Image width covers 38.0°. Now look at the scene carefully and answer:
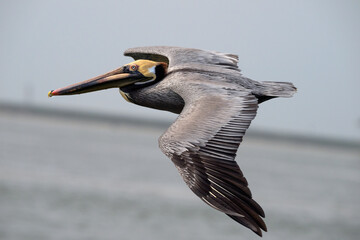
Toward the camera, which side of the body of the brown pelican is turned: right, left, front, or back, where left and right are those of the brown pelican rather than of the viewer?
left
